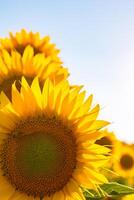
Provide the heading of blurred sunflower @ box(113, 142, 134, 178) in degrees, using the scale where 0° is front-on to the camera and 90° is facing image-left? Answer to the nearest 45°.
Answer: approximately 0°

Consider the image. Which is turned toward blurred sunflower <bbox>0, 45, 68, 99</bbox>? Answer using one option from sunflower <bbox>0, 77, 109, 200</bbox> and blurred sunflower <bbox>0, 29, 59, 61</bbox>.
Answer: blurred sunflower <bbox>0, 29, 59, 61</bbox>

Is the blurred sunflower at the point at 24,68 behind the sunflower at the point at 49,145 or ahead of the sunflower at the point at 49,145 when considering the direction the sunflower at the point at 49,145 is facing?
behind

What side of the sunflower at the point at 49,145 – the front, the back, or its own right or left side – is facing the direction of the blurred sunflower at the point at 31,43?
back

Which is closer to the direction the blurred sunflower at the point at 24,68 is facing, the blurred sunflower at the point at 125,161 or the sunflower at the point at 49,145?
the sunflower

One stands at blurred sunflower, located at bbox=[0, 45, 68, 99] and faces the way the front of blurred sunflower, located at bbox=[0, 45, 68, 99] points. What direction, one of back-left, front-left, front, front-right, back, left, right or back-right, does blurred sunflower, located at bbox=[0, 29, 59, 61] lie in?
back

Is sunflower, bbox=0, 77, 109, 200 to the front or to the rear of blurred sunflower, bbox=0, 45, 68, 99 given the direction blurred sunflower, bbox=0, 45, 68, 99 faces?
to the front

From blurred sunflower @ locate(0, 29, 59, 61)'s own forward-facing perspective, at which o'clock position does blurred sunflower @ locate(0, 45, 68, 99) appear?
blurred sunflower @ locate(0, 45, 68, 99) is roughly at 12 o'clock from blurred sunflower @ locate(0, 29, 59, 61).
